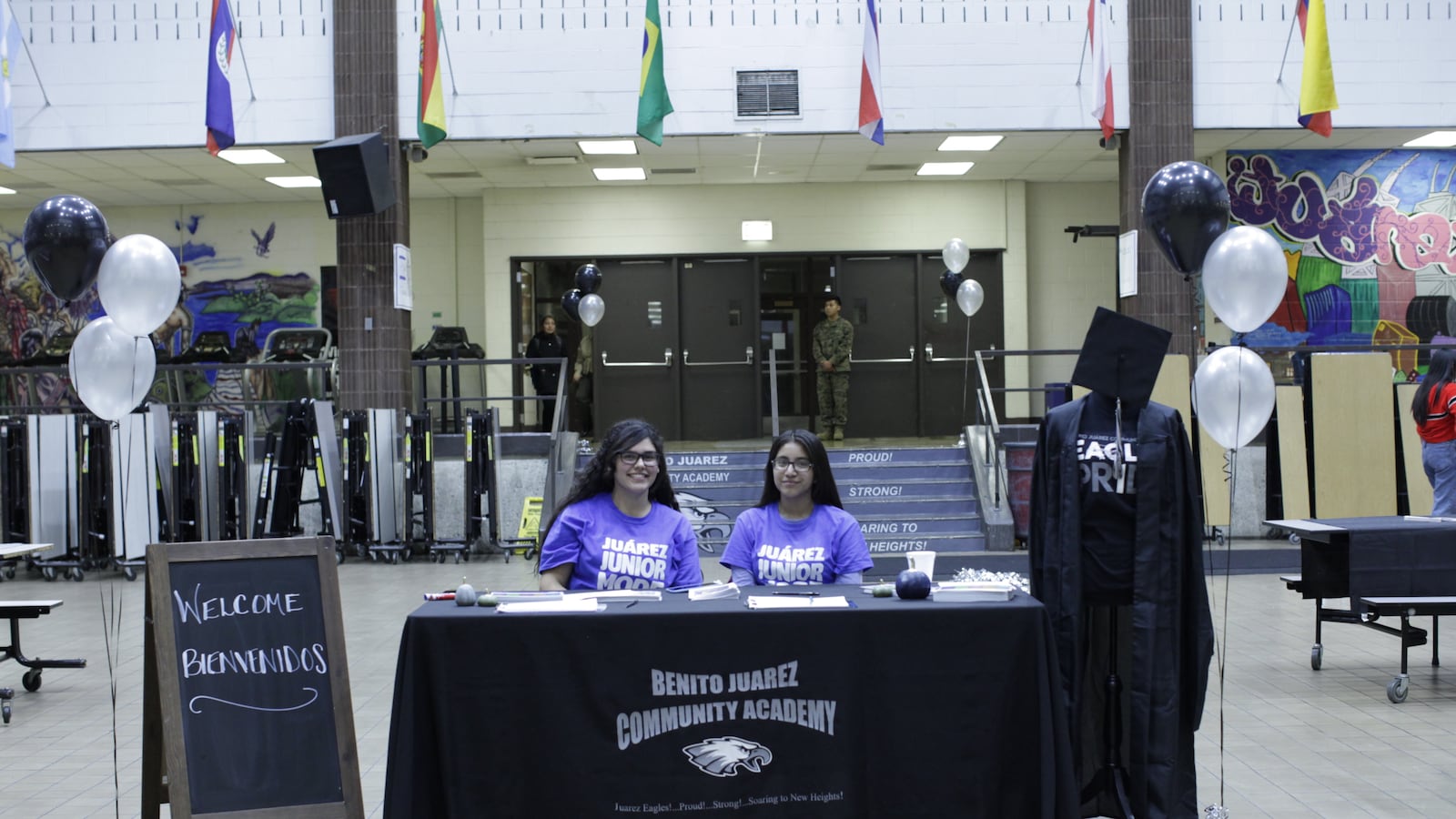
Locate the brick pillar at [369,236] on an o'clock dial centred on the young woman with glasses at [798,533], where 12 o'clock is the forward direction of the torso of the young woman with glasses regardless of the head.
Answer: The brick pillar is roughly at 5 o'clock from the young woman with glasses.

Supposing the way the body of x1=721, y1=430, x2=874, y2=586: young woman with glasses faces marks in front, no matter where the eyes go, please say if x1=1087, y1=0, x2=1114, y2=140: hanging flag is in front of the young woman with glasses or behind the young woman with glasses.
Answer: behind

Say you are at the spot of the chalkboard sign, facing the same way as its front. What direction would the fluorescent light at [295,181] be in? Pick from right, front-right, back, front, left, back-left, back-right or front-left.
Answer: back

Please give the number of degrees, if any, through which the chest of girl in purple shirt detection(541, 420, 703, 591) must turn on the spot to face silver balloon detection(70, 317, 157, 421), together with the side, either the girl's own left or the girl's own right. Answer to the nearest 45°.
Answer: approximately 90° to the girl's own right

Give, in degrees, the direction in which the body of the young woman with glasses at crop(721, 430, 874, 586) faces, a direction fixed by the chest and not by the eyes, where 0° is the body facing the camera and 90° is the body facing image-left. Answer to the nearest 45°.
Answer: approximately 0°

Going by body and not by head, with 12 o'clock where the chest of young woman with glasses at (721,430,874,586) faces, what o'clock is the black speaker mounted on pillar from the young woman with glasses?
The black speaker mounted on pillar is roughly at 5 o'clock from the young woman with glasses.

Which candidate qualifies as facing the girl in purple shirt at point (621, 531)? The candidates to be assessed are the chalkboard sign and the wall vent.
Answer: the wall vent

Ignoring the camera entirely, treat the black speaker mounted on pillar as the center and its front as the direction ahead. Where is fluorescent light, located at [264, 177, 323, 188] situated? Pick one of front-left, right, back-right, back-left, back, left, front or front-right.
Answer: back-right

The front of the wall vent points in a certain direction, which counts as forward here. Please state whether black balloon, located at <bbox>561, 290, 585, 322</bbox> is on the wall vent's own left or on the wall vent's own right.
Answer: on the wall vent's own right

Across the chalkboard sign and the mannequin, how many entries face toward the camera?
2

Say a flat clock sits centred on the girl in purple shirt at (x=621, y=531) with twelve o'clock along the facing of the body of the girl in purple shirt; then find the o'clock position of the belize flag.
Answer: The belize flag is roughly at 5 o'clock from the girl in purple shirt.

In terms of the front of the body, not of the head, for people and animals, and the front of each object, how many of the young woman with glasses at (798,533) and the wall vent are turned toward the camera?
2

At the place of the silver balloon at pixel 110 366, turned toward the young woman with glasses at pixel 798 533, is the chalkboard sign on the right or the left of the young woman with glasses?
right

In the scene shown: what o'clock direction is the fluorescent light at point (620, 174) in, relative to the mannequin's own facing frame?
The fluorescent light is roughly at 5 o'clock from the mannequin.
